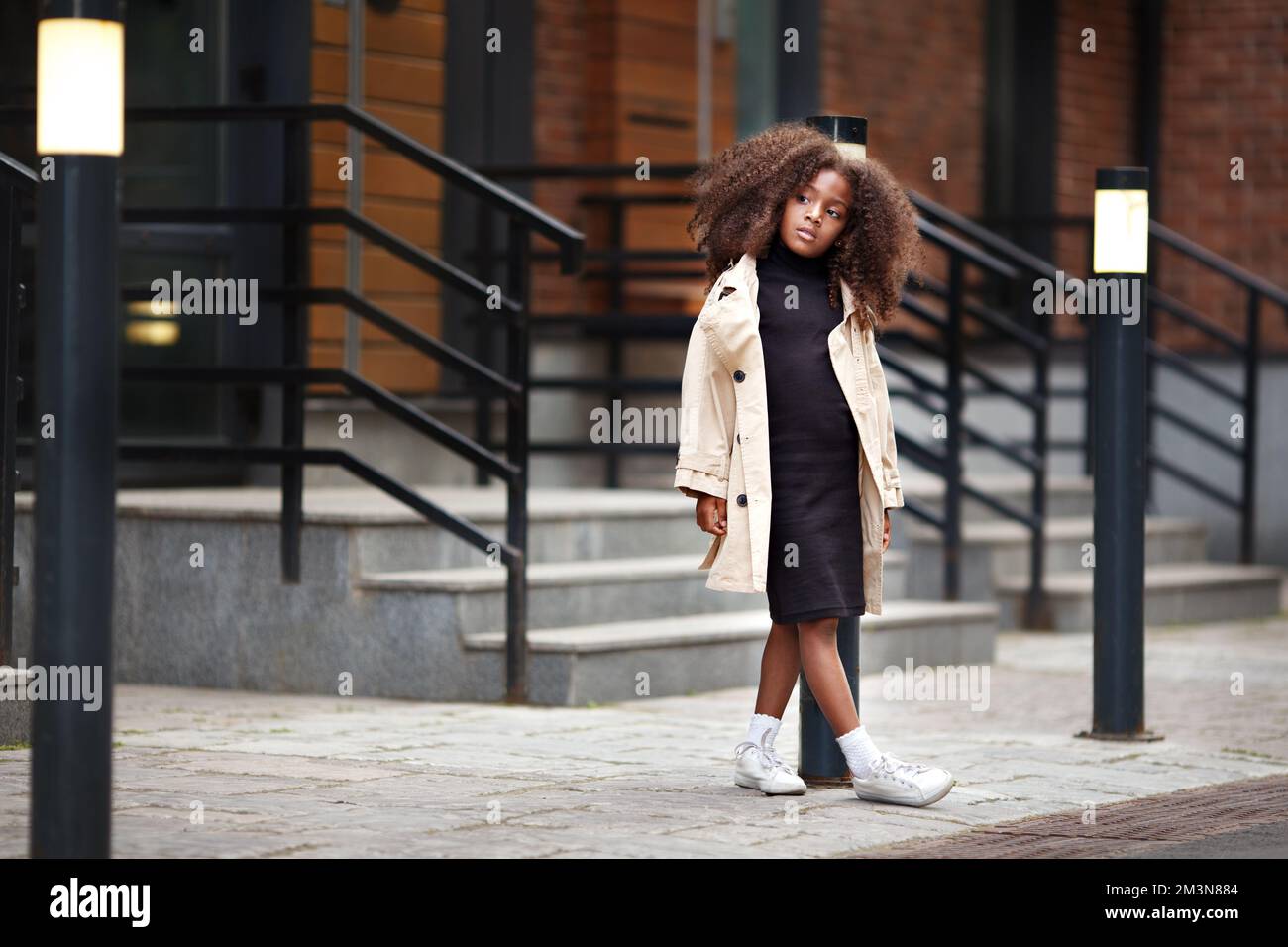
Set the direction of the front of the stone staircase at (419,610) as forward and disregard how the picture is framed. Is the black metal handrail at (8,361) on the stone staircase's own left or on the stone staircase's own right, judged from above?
on the stone staircase's own right

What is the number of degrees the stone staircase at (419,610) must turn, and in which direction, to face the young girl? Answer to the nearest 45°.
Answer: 0° — it already faces them

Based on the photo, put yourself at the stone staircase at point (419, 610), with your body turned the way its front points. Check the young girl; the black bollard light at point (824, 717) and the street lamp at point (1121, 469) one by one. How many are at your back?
0

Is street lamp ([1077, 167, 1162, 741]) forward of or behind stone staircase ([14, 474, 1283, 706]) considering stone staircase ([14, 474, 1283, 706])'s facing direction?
forward

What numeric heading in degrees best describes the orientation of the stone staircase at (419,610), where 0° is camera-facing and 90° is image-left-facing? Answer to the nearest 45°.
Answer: approximately 315°

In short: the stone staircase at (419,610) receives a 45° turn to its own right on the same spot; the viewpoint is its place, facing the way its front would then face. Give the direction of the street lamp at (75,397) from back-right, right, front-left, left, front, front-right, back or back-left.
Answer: front
